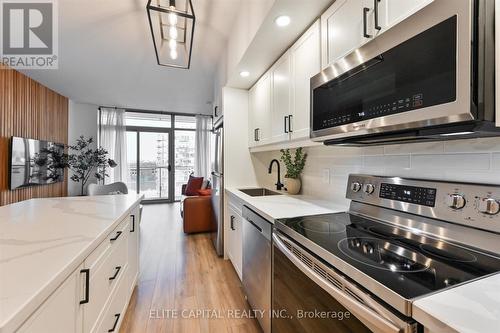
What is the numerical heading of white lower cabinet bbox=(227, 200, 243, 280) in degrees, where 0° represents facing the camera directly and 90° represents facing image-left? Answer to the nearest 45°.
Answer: approximately 90°

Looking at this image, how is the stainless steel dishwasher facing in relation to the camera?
to the viewer's left

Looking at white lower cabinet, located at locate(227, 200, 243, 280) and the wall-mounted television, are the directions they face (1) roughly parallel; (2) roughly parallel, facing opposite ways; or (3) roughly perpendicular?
roughly parallel, facing opposite ways

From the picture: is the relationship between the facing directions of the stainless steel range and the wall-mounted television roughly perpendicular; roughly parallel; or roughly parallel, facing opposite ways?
roughly parallel, facing opposite ways

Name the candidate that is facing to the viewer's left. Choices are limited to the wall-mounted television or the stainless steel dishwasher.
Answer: the stainless steel dishwasher

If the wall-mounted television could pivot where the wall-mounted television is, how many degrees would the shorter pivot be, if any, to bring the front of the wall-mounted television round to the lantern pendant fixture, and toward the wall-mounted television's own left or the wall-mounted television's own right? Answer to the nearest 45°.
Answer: approximately 45° to the wall-mounted television's own right

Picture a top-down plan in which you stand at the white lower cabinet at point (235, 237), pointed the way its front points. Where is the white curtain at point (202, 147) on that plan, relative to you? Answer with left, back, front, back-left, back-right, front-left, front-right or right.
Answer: right

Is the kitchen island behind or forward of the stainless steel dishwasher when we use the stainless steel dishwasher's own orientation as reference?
forward

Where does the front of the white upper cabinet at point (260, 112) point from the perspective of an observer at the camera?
facing to the left of the viewer

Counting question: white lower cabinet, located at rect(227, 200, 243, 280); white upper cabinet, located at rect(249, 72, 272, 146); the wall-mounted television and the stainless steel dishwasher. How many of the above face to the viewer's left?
3

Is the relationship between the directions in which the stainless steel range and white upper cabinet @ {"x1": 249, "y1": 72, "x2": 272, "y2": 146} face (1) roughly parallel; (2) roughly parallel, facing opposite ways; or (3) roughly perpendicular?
roughly parallel

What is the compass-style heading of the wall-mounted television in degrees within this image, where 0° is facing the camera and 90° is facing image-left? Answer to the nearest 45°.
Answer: approximately 315°

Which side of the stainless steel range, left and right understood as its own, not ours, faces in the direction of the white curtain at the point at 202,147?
right

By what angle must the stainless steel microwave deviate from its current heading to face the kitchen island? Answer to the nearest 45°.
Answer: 0° — it already faces it

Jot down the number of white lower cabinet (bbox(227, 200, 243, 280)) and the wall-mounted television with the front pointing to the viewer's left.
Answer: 1

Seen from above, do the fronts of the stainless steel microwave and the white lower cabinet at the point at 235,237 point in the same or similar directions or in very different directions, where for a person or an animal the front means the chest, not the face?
same or similar directions
